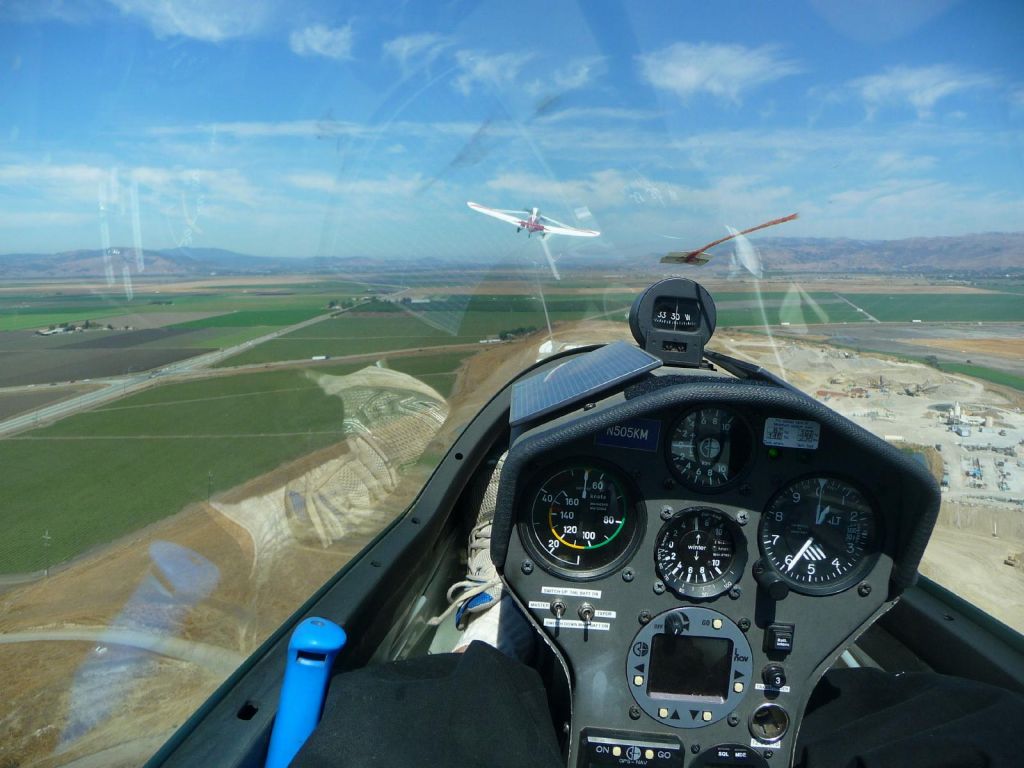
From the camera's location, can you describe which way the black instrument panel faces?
facing the viewer
